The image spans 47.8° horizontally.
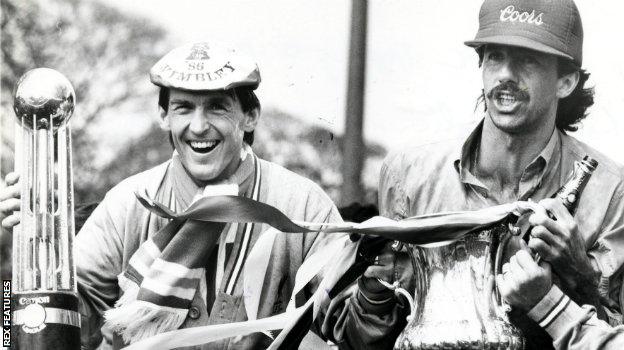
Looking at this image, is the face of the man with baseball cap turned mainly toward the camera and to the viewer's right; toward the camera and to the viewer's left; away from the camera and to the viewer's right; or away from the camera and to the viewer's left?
toward the camera and to the viewer's left

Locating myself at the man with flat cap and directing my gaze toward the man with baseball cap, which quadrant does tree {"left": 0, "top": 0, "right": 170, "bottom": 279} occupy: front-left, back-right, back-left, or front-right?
back-left

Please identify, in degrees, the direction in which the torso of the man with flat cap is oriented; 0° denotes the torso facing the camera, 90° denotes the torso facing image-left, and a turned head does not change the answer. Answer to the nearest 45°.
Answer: approximately 0°

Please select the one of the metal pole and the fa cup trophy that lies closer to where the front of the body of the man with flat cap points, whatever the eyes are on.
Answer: the fa cup trophy

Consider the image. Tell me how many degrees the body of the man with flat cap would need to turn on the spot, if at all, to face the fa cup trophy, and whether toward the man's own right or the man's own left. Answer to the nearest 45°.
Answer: approximately 45° to the man's own left

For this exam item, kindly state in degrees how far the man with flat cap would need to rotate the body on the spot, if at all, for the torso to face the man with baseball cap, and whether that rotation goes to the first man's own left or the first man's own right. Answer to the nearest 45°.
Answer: approximately 90° to the first man's own left
